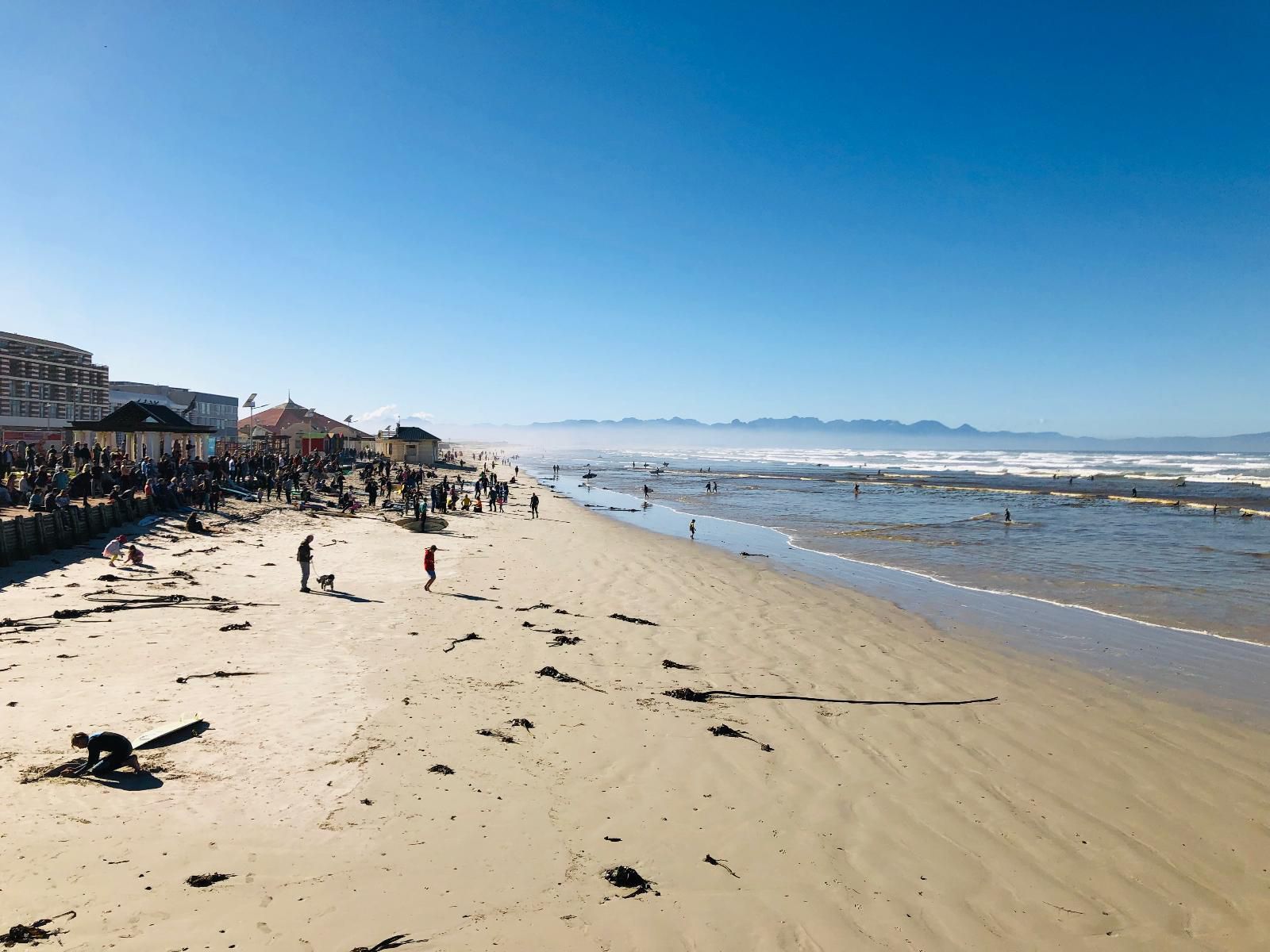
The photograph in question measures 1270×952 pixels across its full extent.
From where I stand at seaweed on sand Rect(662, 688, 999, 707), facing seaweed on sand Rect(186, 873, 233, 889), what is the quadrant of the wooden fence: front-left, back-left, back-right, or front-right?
front-right

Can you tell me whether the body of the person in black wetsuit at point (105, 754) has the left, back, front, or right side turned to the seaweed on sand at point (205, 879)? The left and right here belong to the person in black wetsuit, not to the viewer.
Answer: left

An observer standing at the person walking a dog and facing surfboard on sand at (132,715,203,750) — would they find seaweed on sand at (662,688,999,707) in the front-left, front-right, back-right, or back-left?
front-left

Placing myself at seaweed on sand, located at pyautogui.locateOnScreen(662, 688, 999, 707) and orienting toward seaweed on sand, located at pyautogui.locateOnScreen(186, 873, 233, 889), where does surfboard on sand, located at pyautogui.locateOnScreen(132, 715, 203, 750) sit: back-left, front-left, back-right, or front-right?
front-right

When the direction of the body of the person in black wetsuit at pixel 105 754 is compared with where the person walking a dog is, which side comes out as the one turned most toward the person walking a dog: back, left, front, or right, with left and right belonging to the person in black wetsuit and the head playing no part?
right

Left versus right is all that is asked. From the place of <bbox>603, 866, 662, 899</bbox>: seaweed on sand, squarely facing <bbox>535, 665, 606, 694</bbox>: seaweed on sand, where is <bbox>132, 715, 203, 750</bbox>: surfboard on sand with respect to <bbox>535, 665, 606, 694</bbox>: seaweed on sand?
left

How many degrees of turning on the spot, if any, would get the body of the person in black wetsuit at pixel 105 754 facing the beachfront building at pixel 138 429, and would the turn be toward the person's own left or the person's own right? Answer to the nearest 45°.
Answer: approximately 90° to the person's own right

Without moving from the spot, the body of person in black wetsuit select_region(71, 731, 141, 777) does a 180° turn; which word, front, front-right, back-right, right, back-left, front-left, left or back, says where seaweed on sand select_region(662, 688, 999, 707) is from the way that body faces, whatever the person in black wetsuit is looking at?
front

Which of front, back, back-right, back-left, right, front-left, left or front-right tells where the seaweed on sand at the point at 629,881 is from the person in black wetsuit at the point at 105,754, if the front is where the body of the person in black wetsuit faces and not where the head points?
back-left

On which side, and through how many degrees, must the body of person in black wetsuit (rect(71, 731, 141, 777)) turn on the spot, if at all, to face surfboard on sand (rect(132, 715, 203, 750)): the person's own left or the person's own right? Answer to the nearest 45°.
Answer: approximately 135° to the person's own right

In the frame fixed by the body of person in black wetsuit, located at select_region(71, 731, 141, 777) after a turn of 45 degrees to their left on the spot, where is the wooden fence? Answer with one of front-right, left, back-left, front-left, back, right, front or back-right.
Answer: back-right

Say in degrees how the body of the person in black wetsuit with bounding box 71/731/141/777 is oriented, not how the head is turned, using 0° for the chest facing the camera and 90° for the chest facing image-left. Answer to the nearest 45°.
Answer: approximately 90°

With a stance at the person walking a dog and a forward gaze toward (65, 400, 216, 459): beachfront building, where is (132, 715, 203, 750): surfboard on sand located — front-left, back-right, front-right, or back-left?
back-left

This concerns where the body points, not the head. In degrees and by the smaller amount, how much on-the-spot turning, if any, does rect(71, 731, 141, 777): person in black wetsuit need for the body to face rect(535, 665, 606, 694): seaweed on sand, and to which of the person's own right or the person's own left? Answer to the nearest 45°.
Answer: approximately 180°
